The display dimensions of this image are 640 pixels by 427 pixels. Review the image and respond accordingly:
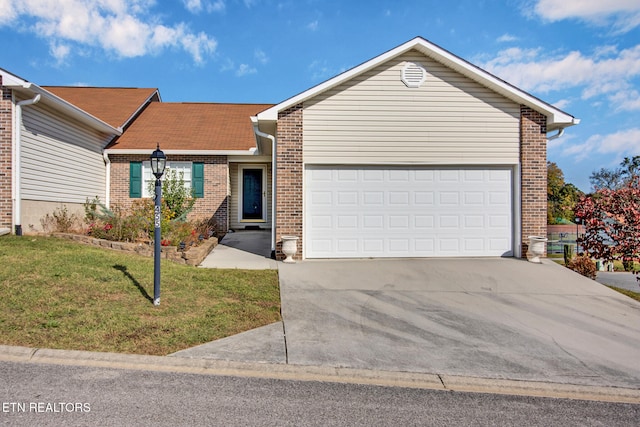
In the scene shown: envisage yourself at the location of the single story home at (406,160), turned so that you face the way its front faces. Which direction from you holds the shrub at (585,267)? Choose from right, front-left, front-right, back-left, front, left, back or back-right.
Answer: left

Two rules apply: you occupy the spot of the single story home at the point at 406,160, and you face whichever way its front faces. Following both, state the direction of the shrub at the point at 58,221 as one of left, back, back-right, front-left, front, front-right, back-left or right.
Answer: right

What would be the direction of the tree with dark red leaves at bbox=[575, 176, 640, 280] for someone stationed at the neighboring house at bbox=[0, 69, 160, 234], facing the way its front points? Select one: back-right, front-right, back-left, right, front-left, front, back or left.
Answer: front-left

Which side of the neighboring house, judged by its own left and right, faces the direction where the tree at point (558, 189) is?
left

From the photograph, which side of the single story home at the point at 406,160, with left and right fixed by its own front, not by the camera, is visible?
front

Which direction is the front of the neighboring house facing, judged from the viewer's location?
facing the viewer

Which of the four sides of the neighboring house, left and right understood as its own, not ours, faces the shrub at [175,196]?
left
